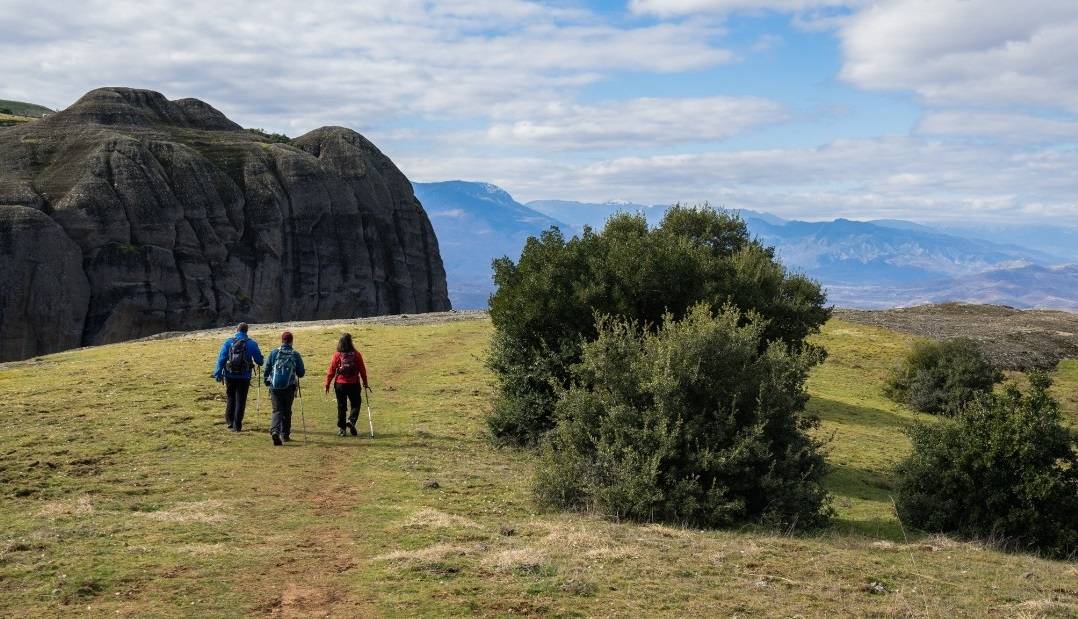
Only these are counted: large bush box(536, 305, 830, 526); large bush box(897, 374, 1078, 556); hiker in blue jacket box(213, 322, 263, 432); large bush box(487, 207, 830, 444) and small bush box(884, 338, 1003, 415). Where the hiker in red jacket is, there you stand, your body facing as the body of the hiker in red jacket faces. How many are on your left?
1

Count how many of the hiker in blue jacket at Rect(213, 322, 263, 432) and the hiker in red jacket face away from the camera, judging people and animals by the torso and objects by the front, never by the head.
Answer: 2

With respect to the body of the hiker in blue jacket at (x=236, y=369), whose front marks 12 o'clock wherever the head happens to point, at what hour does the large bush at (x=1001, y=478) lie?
The large bush is roughly at 4 o'clock from the hiker in blue jacket.

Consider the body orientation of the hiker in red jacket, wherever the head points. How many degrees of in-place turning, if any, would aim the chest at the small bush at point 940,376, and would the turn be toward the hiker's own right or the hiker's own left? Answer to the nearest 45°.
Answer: approximately 45° to the hiker's own right

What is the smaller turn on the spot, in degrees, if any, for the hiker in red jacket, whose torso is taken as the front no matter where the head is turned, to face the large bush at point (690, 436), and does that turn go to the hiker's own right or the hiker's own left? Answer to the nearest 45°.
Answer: approximately 135° to the hiker's own right

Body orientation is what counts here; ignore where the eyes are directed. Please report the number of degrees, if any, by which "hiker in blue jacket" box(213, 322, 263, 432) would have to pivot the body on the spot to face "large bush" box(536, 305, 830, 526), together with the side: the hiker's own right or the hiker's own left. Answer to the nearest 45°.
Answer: approximately 135° to the hiker's own right

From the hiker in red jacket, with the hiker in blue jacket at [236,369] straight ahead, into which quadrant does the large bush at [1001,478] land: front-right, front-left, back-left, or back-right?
back-left

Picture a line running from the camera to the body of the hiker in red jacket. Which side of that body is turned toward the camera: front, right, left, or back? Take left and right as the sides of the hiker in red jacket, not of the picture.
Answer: back

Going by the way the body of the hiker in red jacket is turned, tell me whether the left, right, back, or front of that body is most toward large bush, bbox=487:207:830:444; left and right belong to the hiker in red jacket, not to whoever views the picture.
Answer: right

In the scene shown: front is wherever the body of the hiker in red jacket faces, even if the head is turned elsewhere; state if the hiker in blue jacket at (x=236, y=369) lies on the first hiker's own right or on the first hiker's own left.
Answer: on the first hiker's own left

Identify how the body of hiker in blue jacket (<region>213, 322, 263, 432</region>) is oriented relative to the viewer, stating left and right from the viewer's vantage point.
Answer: facing away from the viewer

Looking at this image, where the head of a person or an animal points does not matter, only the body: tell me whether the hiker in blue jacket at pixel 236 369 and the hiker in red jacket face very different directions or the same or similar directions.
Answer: same or similar directions

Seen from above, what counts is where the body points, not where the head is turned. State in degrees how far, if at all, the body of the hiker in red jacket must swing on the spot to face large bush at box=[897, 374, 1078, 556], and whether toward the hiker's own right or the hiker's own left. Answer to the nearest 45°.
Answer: approximately 135° to the hiker's own right
